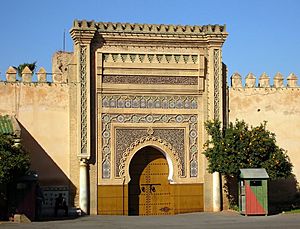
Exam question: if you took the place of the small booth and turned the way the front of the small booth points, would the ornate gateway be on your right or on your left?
on your right

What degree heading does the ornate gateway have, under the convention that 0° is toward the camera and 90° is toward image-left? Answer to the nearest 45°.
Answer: approximately 0°

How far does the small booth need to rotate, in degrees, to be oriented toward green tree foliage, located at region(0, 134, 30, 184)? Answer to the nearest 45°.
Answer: approximately 45° to its right

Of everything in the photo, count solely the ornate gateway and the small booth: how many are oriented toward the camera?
2

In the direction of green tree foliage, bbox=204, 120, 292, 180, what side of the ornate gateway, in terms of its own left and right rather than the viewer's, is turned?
left

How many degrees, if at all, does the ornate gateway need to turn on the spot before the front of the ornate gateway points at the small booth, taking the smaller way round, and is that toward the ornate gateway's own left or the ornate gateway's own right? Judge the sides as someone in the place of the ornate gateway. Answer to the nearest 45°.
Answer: approximately 45° to the ornate gateway's own left

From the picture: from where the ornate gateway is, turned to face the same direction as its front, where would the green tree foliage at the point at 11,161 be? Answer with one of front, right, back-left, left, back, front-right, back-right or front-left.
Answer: front-right
